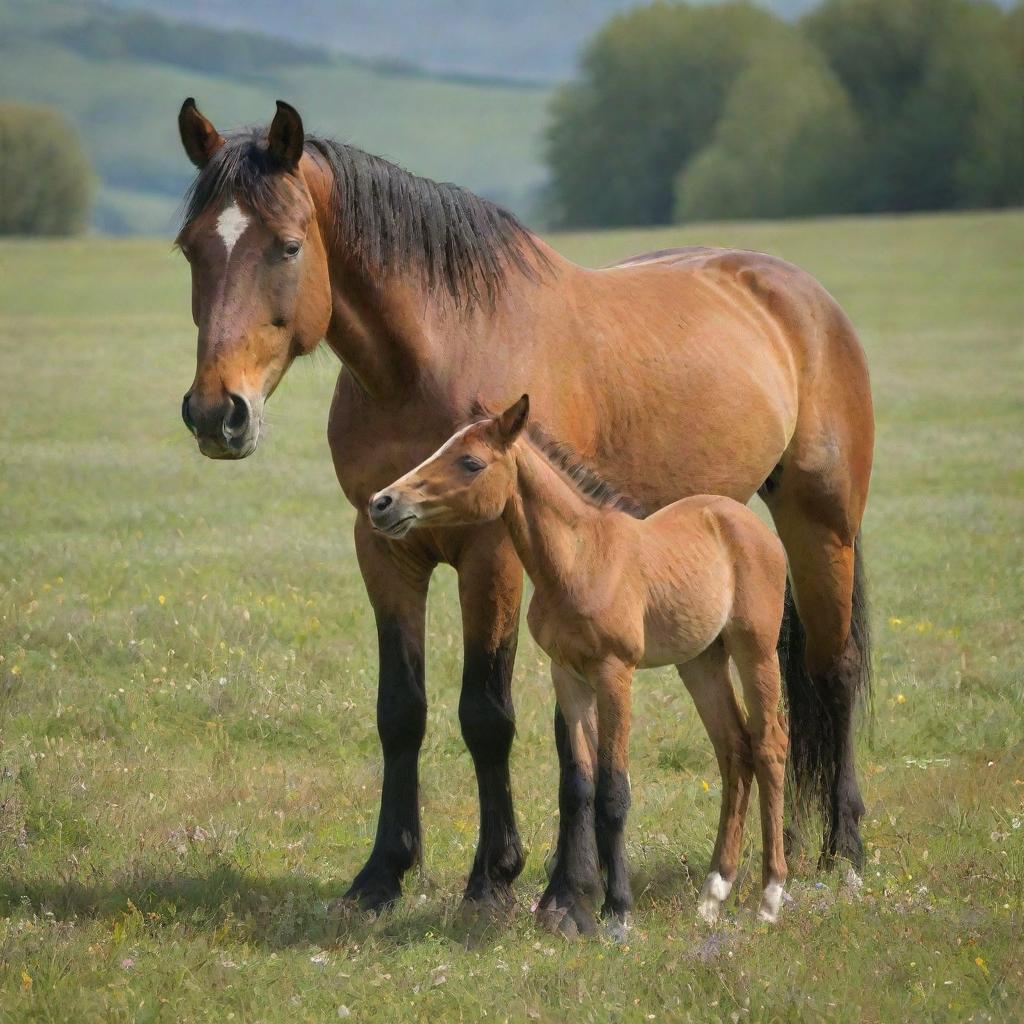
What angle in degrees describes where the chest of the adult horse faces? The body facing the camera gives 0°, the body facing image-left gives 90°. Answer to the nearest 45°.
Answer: approximately 45°

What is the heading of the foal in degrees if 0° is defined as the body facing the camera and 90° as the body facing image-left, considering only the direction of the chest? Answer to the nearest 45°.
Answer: approximately 45°
